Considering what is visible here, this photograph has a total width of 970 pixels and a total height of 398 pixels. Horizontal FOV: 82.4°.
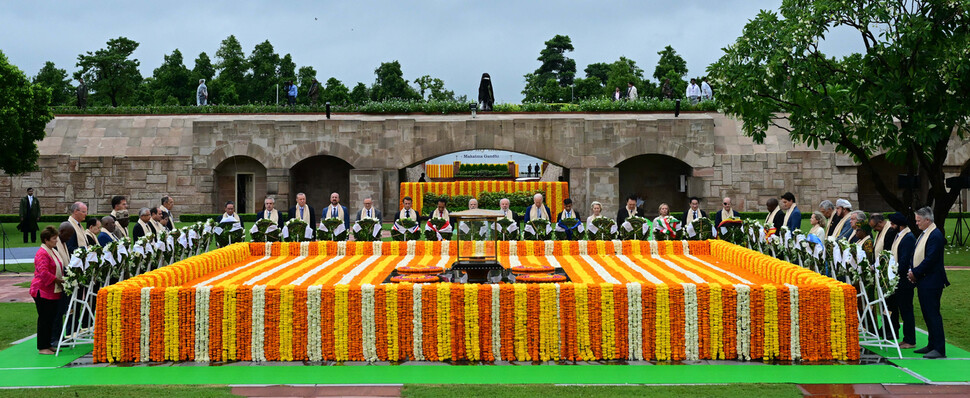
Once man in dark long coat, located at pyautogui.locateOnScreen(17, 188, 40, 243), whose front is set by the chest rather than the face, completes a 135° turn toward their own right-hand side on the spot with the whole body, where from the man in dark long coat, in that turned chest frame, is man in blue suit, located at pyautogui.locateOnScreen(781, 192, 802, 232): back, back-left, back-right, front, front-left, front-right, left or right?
back

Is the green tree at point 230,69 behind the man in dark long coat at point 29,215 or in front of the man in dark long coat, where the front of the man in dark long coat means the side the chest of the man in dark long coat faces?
behind

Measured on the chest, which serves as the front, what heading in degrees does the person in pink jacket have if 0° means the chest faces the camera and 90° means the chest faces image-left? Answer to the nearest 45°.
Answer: approximately 270°

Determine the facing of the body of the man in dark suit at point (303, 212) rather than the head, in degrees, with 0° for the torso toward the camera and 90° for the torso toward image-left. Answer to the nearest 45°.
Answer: approximately 0°

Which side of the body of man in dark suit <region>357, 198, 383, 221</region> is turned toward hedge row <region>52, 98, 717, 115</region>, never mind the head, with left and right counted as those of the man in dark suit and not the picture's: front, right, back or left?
back

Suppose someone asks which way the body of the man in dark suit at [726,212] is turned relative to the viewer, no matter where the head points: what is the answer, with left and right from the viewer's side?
facing the viewer

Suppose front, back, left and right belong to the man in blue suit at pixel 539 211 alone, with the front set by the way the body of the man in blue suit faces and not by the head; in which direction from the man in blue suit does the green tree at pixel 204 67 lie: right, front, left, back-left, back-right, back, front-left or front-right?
back-right

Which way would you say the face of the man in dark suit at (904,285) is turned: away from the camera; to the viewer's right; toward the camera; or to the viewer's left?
to the viewer's left

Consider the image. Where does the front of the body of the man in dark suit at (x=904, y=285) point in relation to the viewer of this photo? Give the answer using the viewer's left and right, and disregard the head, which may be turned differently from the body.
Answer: facing to the left of the viewer

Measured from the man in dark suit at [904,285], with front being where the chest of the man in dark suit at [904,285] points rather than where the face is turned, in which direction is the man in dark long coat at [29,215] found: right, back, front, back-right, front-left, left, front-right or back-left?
front

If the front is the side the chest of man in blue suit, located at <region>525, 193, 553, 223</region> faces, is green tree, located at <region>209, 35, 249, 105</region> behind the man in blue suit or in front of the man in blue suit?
behind

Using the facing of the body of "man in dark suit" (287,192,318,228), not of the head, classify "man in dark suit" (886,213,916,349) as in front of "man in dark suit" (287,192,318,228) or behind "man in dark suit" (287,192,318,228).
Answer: in front

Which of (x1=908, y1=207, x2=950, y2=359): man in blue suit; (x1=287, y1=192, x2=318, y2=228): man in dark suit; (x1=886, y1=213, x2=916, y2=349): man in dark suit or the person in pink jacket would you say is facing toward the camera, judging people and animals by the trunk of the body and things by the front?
(x1=287, y1=192, x2=318, y2=228): man in dark suit

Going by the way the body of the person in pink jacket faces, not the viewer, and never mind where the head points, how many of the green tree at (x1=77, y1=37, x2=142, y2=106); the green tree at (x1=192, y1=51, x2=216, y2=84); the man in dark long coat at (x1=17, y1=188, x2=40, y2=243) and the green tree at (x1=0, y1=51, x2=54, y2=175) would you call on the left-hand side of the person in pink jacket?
4
